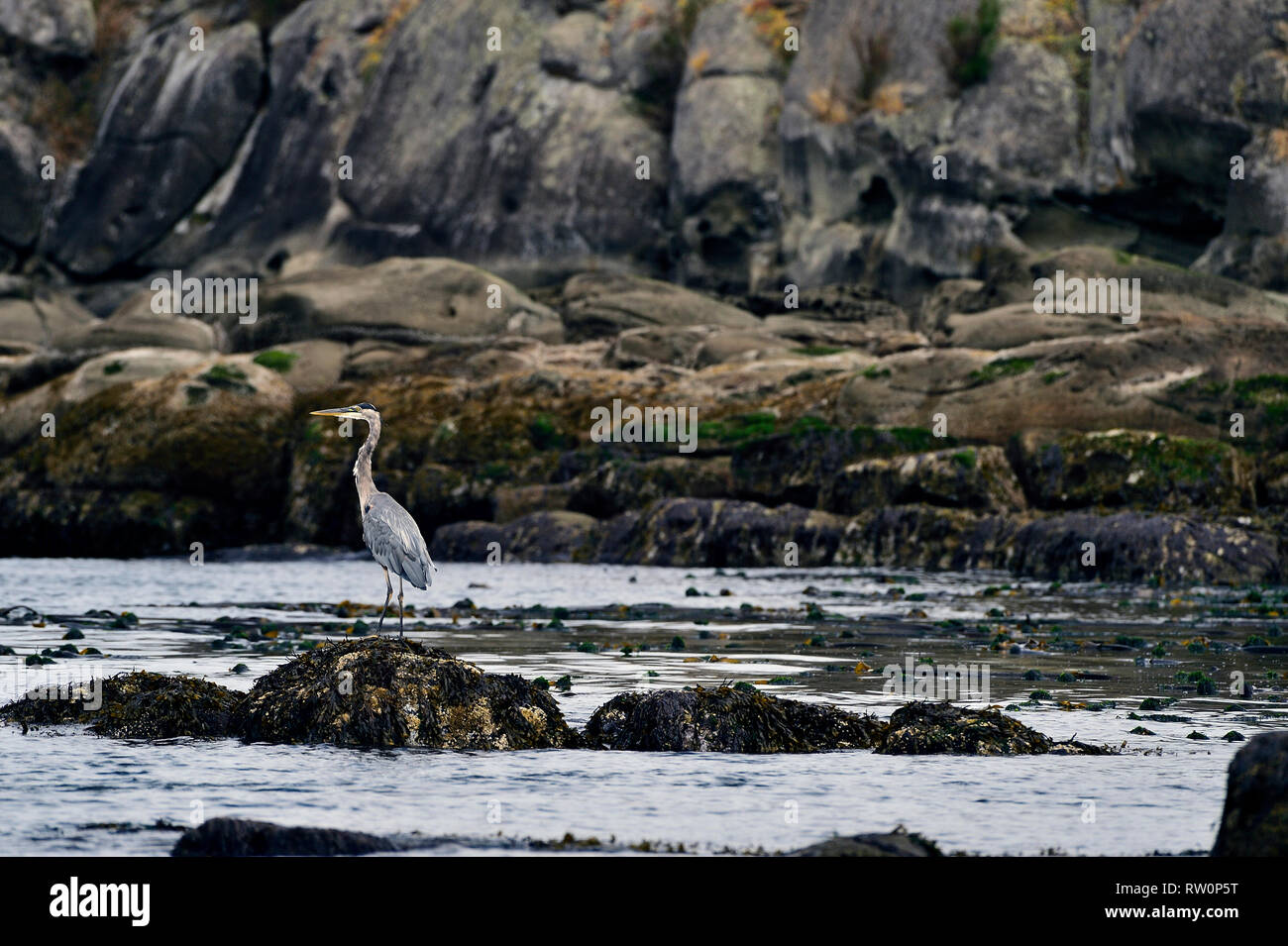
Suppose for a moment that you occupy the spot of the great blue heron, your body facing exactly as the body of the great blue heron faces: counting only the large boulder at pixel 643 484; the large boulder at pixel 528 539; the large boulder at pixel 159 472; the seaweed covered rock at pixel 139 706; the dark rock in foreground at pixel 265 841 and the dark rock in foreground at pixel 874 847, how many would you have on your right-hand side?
3

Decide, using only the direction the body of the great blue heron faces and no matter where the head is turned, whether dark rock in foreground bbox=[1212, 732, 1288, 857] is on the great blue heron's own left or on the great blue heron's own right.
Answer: on the great blue heron's own left

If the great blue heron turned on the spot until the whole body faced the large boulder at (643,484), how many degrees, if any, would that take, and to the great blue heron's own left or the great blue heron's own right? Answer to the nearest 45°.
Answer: approximately 90° to the great blue heron's own right

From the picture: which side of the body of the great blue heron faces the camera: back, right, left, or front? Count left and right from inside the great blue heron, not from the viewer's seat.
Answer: left

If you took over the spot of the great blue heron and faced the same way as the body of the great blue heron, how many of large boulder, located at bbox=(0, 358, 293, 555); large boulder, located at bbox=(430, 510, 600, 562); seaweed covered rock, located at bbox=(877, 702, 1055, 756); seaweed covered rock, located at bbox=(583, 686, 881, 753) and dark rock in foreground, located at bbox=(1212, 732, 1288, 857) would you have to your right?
2

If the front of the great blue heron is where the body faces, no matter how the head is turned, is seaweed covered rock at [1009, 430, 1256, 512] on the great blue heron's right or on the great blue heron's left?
on the great blue heron's right

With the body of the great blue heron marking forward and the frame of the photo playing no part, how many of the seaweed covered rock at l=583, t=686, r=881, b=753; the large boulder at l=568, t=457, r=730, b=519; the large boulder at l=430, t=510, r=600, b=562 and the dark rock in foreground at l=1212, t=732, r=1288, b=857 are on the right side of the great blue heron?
2

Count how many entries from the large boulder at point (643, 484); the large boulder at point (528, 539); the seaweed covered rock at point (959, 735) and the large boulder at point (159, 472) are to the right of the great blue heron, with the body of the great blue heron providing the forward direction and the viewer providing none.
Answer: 3

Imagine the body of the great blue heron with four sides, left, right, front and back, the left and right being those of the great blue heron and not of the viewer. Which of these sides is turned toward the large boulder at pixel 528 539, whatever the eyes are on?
right

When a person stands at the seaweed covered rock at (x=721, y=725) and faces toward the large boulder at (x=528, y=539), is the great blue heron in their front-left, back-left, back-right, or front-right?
front-left

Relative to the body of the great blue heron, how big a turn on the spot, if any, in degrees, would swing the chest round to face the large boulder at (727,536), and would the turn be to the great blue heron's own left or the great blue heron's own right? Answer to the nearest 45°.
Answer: approximately 90° to the great blue heron's own right

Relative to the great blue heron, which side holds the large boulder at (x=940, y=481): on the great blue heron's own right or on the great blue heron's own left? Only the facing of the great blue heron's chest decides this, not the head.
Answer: on the great blue heron's own right

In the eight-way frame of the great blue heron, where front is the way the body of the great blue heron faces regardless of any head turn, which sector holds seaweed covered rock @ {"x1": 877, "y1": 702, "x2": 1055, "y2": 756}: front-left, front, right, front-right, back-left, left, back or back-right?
back-left
